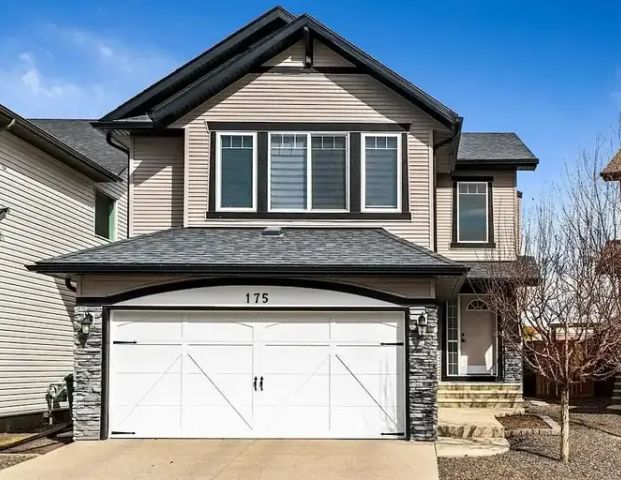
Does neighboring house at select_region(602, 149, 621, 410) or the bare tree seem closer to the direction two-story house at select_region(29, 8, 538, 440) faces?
the bare tree

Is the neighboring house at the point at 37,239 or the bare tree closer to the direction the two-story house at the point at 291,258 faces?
the bare tree

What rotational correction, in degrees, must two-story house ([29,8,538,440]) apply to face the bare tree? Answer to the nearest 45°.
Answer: approximately 45° to its left

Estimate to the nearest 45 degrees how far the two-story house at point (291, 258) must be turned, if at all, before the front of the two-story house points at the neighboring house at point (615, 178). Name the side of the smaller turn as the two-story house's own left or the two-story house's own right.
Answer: approximately 90° to the two-story house's own left

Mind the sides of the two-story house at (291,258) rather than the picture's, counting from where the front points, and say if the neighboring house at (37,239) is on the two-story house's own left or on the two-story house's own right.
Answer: on the two-story house's own right

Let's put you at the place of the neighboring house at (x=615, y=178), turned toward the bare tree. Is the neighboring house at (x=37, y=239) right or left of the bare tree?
right

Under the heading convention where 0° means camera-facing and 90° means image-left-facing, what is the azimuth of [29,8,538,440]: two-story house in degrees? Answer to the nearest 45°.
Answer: approximately 0°
